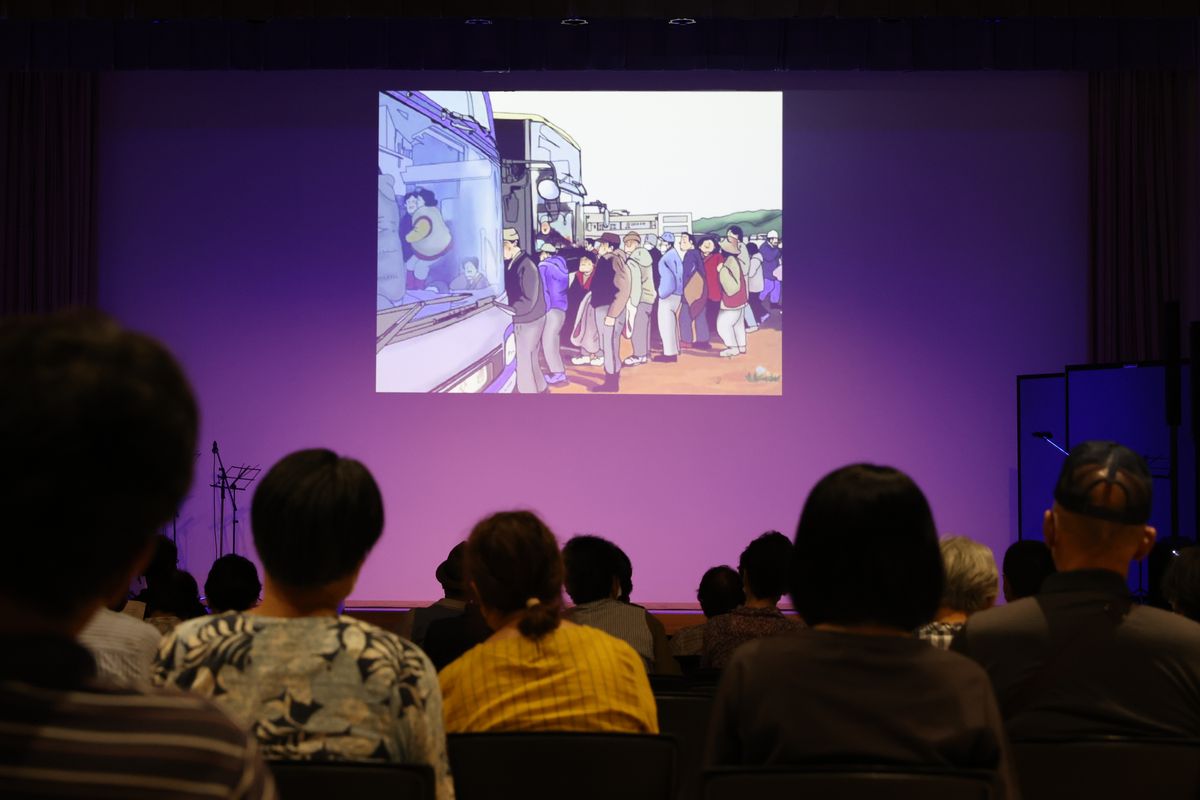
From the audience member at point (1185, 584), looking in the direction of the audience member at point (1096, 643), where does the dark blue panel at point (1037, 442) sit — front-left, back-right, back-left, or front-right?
back-right

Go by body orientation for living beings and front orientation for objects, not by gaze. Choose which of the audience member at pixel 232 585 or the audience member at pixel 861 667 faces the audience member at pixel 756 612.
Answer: the audience member at pixel 861 667

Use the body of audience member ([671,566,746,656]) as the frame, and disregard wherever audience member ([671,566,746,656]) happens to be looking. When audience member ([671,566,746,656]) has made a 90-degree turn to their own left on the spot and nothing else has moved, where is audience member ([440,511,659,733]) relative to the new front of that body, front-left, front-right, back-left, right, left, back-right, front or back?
left

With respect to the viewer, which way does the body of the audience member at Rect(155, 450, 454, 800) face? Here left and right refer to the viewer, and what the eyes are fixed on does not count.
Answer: facing away from the viewer

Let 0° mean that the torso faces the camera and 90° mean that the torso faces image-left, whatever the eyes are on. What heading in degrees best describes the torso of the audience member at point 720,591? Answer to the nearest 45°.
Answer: approximately 180°

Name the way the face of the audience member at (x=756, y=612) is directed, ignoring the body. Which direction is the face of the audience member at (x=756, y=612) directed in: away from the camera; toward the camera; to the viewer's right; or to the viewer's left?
away from the camera

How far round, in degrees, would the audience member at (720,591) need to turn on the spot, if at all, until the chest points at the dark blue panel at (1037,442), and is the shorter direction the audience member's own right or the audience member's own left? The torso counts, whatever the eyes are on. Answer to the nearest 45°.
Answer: approximately 45° to the audience member's own right

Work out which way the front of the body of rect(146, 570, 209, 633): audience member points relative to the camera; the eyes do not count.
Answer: away from the camera

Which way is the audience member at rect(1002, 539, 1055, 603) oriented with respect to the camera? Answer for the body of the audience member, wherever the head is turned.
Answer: away from the camera

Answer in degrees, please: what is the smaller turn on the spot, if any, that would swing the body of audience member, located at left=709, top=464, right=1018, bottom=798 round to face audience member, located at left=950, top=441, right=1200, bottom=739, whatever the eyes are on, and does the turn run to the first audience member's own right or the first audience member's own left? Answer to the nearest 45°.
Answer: approximately 45° to the first audience member's own right

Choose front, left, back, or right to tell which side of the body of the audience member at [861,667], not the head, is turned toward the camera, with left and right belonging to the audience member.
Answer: back

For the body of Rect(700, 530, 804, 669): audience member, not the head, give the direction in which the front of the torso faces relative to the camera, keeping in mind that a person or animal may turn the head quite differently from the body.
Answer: away from the camera

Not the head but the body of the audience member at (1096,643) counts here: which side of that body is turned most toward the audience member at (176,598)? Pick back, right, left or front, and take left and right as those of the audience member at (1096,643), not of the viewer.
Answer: left

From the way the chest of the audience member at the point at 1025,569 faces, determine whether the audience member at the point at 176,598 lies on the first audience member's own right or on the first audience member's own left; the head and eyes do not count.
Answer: on the first audience member's own left
